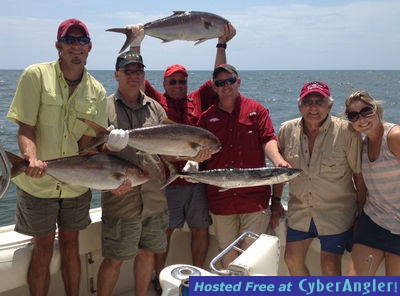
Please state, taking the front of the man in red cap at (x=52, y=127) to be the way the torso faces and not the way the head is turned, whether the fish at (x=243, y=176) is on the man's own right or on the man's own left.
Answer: on the man's own left

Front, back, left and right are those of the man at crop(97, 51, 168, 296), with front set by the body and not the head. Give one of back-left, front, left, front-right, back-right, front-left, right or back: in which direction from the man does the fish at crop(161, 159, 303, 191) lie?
left

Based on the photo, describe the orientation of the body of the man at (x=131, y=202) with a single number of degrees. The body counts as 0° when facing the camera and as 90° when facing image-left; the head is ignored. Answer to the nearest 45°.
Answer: approximately 0°

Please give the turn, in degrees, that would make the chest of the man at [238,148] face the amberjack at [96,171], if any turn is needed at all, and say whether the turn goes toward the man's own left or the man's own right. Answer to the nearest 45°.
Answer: approximately 45° to the man's own right

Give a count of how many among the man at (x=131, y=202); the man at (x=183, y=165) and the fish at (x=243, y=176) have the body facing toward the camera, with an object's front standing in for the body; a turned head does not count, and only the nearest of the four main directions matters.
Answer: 2

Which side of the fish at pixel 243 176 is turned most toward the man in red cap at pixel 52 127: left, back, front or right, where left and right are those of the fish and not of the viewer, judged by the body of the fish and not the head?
back

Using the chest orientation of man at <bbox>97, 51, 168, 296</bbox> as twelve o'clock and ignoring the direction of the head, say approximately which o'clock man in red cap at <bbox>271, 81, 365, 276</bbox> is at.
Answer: The man in red cap is roughly at 9 o'clock from the man.

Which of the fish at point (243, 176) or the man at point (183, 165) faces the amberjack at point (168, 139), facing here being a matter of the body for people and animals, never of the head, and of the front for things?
the man

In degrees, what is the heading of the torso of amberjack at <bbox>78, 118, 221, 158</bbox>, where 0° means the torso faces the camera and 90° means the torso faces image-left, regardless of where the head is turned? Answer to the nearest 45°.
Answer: approximately 270°
